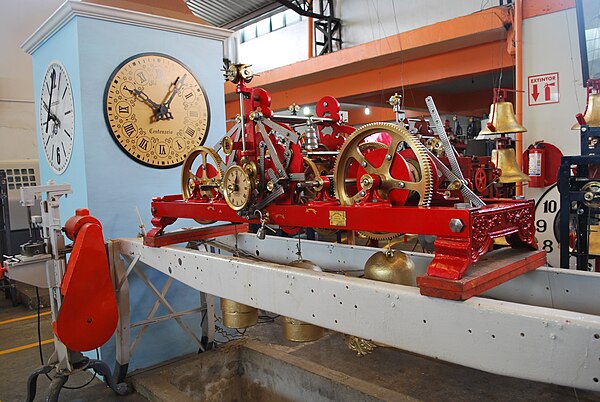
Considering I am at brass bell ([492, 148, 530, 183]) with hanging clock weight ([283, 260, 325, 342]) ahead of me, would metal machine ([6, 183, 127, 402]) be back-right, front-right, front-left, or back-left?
front-right

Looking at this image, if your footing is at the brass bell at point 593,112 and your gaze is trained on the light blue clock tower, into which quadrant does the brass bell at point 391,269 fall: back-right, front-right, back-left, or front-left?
front-left

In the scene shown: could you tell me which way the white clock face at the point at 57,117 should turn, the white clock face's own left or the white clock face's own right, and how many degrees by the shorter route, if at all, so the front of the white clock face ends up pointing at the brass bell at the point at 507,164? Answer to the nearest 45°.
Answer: approximately 180°

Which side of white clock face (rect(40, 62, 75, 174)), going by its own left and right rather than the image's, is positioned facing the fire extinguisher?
back

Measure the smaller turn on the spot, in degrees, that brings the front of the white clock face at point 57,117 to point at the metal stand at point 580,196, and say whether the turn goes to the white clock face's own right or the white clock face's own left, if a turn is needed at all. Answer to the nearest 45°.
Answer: approximately 135° to the white clock face's own left

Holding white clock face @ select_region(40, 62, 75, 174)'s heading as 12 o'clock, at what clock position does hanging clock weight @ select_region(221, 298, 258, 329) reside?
The hanging clock weight is roughly at 8 o'clock from the white clock face.

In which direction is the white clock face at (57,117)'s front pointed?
to the viewer's left
